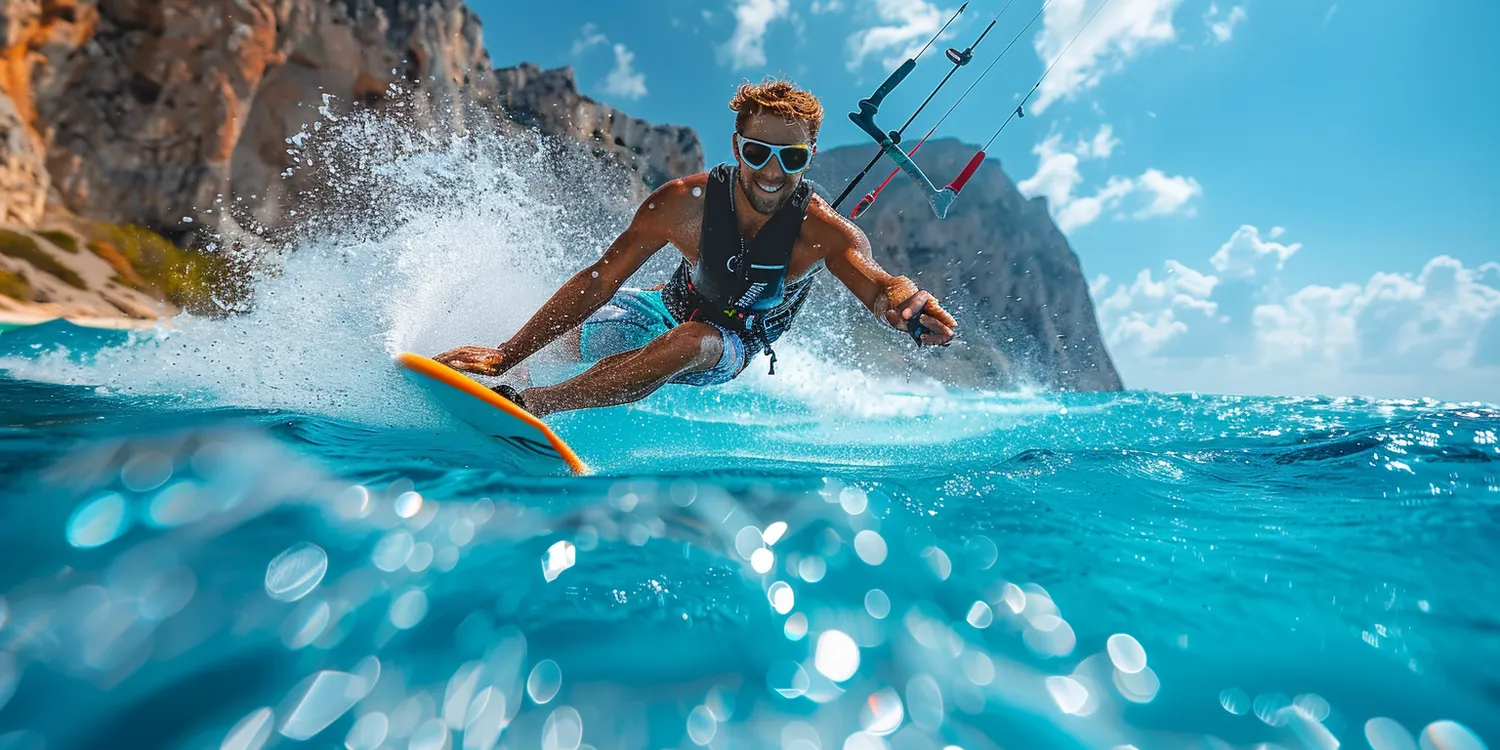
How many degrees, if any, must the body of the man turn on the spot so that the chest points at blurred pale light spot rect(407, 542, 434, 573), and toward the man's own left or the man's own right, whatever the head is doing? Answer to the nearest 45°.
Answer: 0° — they already face it

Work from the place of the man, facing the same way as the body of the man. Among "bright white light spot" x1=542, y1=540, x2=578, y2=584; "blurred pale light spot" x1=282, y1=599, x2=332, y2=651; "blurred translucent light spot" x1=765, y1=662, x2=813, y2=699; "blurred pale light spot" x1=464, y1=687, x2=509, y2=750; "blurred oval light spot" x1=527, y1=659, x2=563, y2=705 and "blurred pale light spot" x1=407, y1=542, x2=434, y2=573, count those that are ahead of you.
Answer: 6

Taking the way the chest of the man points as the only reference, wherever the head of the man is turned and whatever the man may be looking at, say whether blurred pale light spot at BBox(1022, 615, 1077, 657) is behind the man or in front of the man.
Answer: in front

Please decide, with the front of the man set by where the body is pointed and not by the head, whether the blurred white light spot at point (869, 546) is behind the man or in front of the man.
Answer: in front

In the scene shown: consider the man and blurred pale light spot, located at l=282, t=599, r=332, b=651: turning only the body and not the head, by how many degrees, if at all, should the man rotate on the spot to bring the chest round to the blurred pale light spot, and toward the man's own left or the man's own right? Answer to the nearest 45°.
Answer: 0° — they already face it

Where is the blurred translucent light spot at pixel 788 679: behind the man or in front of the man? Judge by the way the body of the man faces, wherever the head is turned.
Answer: in front

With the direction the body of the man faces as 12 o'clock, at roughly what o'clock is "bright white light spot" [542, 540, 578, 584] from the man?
The bright white light spot is roughly at 12 o'clock from the man.

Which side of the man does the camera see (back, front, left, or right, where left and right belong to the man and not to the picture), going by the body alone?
front

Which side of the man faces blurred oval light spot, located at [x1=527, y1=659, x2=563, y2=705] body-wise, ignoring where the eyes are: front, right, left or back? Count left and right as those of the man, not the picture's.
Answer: front

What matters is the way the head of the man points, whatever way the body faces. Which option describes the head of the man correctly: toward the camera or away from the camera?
toward the camera

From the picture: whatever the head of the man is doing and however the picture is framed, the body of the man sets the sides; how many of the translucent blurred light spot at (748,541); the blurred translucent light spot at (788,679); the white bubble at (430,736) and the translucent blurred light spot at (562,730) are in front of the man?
4

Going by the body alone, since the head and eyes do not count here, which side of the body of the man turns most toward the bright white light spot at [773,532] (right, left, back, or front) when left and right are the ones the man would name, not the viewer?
front

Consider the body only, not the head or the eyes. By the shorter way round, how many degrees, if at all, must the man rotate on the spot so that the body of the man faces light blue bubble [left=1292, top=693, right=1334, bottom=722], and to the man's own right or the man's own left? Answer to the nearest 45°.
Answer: approximately 45° to the man's own left

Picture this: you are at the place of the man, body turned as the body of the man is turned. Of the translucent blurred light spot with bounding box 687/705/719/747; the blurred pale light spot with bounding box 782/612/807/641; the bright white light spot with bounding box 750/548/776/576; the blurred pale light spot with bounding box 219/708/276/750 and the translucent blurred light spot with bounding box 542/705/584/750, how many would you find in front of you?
5

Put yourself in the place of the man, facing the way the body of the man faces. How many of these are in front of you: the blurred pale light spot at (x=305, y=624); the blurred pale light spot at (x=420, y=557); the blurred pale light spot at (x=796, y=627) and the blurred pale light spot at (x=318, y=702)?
4
